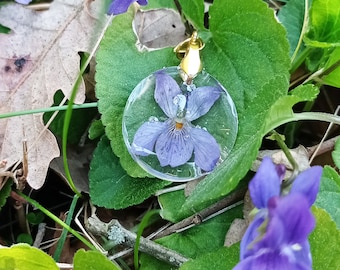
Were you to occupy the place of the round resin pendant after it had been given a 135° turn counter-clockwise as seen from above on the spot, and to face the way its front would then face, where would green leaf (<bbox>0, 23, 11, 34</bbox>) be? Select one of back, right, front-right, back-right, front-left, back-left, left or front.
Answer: left

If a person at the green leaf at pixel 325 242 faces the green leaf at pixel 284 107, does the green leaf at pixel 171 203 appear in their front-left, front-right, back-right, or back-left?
front-left

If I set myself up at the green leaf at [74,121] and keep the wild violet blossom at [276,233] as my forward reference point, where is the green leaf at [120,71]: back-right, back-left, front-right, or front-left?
front-left

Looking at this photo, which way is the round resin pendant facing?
toward the camera

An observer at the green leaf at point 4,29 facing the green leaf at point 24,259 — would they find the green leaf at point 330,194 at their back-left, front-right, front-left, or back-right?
front-left
